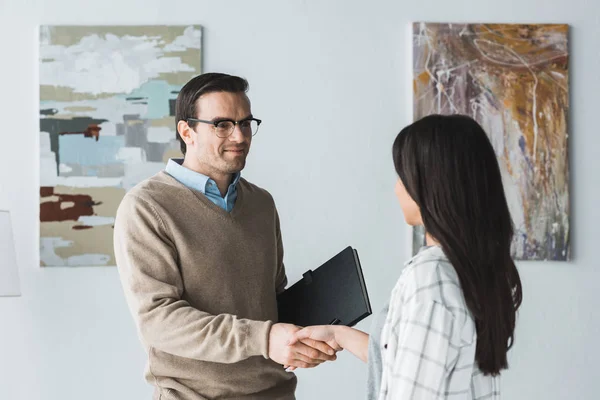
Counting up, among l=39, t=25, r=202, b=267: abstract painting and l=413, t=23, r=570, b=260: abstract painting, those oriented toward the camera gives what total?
2

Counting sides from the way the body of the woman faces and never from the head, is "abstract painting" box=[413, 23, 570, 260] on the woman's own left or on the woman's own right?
on the woman's own right

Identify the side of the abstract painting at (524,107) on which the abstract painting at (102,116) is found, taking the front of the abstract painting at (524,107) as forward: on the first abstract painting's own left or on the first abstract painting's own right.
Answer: on the first abstract painting's own right

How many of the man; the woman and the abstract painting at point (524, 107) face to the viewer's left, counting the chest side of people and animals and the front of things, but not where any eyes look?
1

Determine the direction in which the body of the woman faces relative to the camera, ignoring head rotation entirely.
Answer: to the viewer's left

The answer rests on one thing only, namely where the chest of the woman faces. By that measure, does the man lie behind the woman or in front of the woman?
in front

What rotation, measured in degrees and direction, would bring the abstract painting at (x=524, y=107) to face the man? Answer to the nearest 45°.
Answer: approximately 45° to its right

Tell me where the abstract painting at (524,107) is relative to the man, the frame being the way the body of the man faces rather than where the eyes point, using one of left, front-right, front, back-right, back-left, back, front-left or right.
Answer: left

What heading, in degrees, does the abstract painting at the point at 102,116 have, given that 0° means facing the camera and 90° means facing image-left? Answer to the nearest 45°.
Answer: approximately 0°

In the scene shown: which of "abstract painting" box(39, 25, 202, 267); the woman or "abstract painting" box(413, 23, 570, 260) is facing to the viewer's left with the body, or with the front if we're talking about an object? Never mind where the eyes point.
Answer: the woman

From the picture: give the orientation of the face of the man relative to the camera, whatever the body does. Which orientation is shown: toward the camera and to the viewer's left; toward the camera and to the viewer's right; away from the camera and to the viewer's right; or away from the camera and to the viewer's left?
toward the camera and to the viewer's right

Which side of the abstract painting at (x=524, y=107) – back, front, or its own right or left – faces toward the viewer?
front

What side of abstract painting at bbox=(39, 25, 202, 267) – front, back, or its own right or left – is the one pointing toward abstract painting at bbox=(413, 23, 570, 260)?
left
